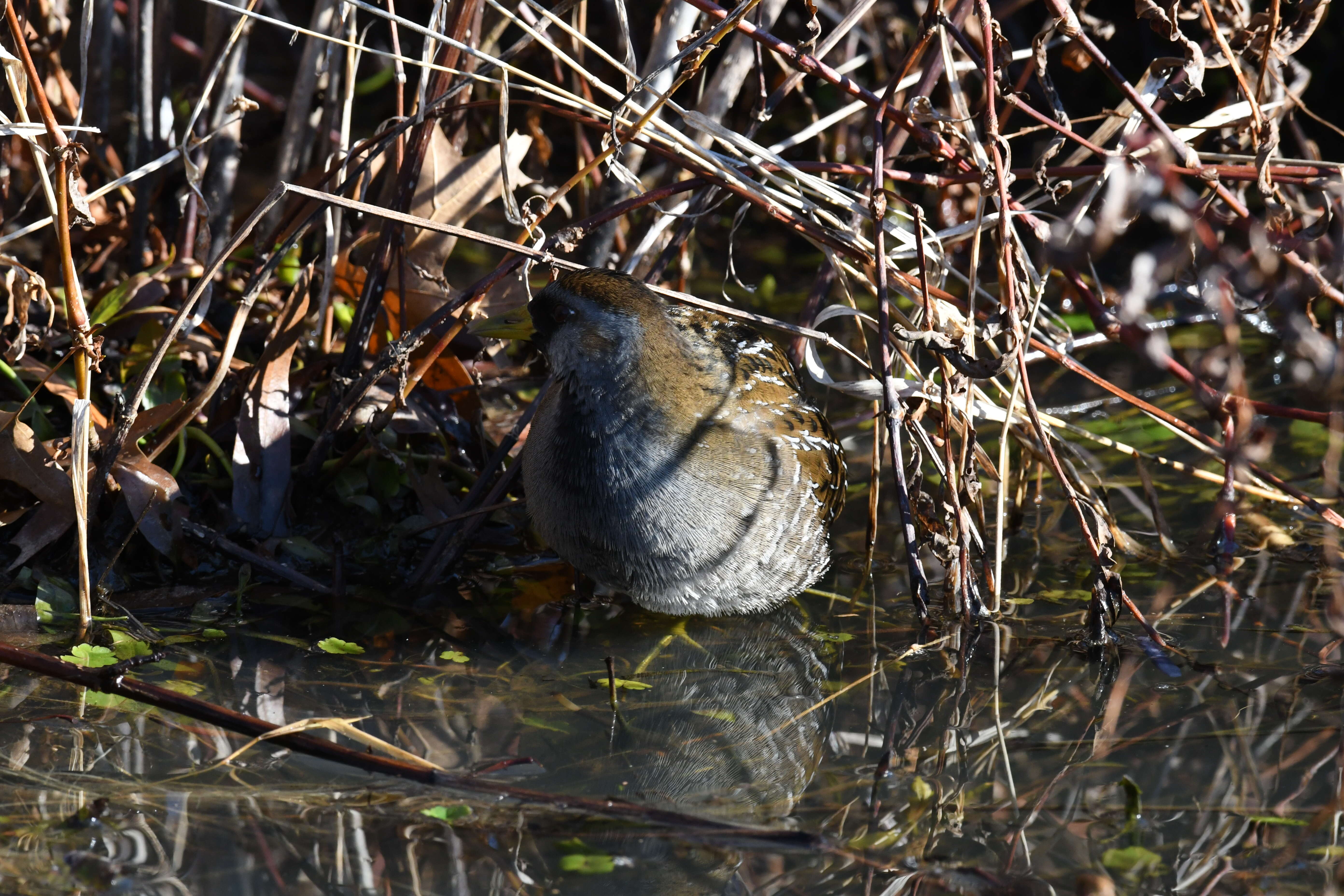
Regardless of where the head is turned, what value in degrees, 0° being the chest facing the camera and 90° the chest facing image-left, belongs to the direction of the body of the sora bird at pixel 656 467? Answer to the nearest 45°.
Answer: approximately 45°

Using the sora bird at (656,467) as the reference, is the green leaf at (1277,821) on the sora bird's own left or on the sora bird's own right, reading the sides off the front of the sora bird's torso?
on the sora bird's own left

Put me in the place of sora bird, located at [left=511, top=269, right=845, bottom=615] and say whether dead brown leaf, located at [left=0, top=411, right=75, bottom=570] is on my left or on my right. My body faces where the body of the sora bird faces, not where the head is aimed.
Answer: on my right

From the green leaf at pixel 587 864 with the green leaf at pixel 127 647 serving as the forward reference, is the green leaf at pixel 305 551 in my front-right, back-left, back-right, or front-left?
front-right

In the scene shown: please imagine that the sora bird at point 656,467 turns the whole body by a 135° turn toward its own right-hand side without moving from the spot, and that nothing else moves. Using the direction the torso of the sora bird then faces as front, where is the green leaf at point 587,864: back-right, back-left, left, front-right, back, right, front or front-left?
back

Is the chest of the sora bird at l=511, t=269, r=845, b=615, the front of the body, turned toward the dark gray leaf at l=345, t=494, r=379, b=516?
no

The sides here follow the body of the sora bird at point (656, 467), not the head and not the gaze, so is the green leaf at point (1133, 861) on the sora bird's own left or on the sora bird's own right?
on the sora bird's own left

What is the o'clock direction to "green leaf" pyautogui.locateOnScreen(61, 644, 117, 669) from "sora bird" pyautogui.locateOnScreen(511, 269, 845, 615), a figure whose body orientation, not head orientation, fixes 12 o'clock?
The green leaf is roughly at 1 o'clock from the sora bird.

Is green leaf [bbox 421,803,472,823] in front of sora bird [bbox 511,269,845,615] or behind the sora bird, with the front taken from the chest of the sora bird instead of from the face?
in front

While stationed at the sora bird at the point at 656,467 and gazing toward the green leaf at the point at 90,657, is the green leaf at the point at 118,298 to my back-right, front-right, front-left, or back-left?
front-right
